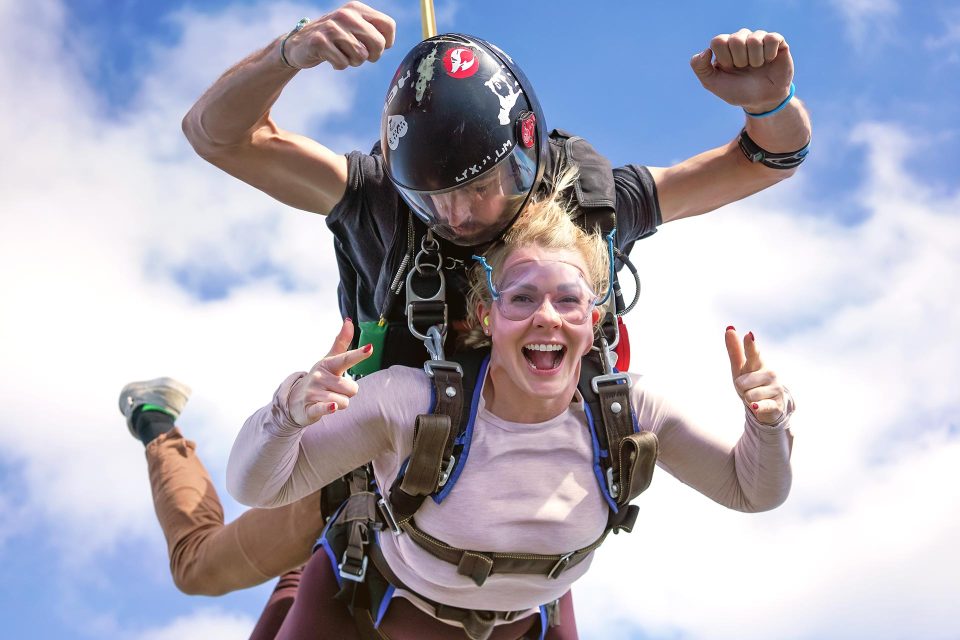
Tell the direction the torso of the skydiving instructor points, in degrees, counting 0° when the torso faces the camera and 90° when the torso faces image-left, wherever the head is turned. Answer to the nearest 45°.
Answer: approximately 0°

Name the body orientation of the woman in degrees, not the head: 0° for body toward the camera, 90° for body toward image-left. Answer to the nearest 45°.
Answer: approximately 0°
